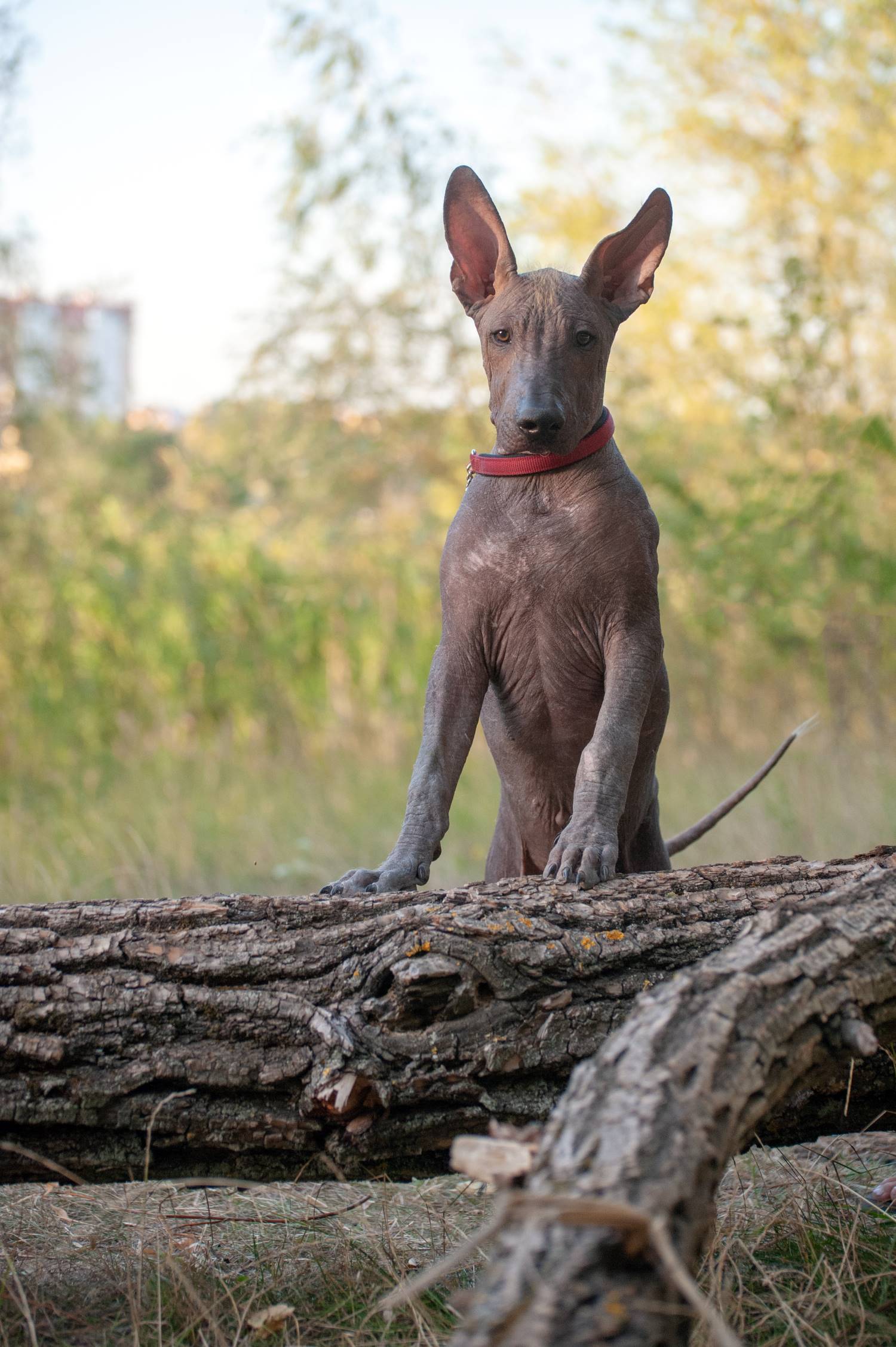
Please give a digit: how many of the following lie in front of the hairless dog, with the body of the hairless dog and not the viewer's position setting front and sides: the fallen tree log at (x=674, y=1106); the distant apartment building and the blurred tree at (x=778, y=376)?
1

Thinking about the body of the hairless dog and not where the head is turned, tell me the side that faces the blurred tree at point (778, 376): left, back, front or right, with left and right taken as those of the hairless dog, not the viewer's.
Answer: back

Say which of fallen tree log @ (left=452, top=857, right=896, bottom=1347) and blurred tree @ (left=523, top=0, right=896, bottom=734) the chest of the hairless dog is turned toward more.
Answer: the fallen tree log

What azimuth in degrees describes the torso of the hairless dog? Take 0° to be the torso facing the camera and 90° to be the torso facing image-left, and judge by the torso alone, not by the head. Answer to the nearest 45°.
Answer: approximately 0°

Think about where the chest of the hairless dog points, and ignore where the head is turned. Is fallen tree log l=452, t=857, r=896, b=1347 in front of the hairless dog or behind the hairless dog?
in front
